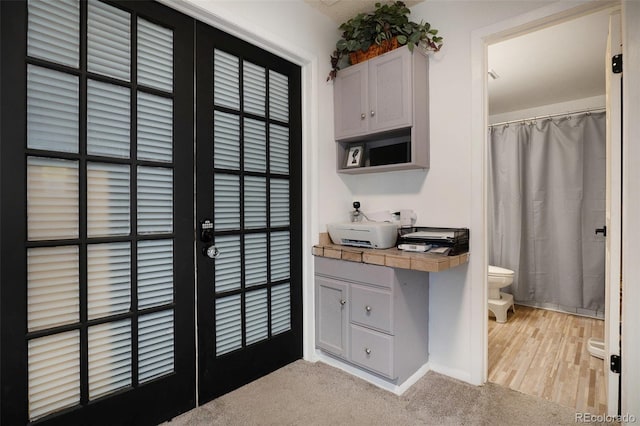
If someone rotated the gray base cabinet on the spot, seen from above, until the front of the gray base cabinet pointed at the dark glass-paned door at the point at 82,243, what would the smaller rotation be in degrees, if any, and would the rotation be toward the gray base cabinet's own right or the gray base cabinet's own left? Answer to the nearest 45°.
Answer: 0° — it already faces it

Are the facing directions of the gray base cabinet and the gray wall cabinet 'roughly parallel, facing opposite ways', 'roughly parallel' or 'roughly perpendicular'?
roughly parallel

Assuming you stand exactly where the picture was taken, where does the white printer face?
facing the viewer and to the left of the viewer

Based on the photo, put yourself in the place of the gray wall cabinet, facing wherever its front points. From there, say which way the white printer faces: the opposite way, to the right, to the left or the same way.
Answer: the same way

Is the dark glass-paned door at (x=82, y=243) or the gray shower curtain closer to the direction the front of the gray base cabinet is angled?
the dark glass-paned door
